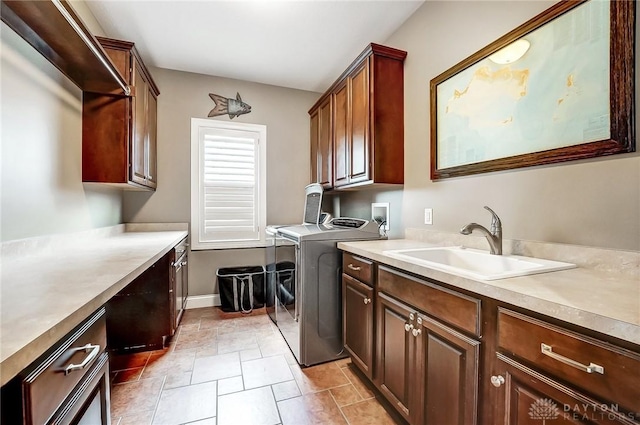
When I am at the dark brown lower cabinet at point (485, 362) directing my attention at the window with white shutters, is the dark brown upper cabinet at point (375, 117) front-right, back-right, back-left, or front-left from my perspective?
front-right

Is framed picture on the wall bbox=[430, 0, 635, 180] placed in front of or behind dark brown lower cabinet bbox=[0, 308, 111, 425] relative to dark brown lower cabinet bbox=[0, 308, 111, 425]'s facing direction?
in front

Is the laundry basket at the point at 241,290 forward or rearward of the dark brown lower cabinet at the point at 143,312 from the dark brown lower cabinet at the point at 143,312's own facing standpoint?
forward

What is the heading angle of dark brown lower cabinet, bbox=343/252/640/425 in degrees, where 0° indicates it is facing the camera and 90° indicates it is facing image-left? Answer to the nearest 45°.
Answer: approximately 45°

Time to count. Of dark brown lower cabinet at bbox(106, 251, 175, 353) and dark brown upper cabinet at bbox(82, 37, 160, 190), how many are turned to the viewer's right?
2

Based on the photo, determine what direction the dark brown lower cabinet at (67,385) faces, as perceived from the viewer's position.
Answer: facing the viewer and to the right of the viewer

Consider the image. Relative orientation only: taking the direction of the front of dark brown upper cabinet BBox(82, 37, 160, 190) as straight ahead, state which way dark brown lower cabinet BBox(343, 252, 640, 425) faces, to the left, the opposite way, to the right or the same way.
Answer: the opposite way

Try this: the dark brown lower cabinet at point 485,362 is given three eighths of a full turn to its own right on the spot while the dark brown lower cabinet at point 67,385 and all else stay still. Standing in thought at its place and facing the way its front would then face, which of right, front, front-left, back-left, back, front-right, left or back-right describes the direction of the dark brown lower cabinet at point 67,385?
back-left

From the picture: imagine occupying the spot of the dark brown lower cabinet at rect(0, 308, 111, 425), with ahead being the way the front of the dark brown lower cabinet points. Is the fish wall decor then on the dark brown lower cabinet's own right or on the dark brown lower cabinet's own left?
on the dark brown lower cabinet's own left

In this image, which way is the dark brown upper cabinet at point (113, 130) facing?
to the viewer's right

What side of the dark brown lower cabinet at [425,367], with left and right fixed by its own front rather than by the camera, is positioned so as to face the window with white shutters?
right

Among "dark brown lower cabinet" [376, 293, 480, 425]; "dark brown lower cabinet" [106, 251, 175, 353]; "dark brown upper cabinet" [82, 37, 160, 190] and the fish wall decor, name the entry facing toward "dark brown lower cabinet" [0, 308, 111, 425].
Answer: "dark brown lower cabinet" [376, 293, 480, 425]

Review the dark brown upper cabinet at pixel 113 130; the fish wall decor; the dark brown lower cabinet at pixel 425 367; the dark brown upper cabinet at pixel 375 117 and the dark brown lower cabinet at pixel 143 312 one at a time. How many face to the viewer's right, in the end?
3

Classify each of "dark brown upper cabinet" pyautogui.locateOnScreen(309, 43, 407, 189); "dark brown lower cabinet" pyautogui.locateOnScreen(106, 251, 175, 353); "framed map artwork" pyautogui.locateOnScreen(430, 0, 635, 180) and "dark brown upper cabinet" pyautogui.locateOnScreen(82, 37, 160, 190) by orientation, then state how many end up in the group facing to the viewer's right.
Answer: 2

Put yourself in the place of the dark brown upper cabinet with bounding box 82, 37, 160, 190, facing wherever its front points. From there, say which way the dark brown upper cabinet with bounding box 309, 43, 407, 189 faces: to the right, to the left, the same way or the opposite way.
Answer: the opposite way

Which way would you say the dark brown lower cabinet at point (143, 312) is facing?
to the viewer's right
